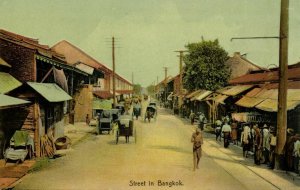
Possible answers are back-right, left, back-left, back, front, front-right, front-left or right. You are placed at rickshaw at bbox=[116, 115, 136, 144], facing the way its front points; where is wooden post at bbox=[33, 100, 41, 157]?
back-left

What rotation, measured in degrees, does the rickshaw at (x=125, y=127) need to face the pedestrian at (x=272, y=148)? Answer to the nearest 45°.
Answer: approximately 135° to its right

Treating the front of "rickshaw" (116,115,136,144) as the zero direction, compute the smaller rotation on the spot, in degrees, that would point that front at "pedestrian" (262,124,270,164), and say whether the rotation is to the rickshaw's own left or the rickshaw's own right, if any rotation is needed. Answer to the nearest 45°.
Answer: approximately 45° to the rickshaw's own left

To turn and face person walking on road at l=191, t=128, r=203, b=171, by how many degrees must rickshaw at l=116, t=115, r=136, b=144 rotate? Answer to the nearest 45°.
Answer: approximately 135° to its right

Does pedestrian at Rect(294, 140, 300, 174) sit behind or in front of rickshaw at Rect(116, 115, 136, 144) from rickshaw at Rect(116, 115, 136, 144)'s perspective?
in front

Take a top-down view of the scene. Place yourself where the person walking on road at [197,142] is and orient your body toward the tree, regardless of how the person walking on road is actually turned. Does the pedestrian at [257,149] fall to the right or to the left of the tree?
right
